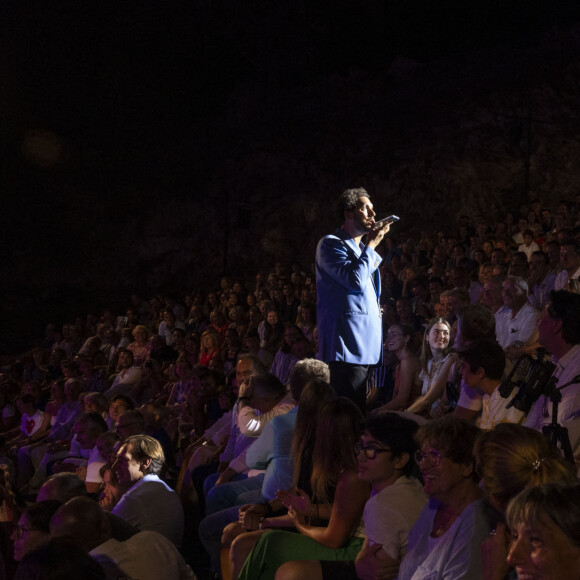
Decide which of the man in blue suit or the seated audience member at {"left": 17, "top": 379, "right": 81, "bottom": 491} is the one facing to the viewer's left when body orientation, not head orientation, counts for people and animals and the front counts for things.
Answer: the seated audience member

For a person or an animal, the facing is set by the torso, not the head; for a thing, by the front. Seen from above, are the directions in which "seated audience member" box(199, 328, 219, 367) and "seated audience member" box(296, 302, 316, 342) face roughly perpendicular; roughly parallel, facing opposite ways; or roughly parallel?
roughly parallel

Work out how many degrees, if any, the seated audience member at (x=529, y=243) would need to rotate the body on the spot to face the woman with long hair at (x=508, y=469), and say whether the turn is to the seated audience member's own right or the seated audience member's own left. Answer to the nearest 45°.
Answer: approximately 45° to the seated audience member's own left

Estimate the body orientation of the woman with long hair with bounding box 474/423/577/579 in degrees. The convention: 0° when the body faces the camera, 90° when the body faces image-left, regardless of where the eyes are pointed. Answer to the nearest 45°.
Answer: approximately 135°

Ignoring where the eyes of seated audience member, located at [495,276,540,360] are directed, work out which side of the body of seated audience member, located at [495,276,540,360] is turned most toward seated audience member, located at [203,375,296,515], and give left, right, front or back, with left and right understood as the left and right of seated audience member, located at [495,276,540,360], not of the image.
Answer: front

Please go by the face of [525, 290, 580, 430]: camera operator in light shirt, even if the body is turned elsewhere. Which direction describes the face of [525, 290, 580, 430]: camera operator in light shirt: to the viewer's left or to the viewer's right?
to the viewer's left

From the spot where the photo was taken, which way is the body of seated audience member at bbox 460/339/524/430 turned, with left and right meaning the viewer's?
facing to the left of the viewer

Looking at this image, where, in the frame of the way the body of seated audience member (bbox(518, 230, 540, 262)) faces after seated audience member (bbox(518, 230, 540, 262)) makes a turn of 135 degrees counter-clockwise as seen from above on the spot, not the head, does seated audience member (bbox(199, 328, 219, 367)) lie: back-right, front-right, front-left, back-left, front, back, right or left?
back-right

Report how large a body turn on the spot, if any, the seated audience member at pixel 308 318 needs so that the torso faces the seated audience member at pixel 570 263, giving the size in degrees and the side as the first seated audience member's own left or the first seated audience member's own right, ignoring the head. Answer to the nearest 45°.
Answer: approximately 90° to the first seated audience member's own left

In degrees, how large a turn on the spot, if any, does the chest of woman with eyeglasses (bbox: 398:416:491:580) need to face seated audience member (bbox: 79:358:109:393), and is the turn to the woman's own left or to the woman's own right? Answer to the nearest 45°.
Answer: approximately 90° to the woman's own right

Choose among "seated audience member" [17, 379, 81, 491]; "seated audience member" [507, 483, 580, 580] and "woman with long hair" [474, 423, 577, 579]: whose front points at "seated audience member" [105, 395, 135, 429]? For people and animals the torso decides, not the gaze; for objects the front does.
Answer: the woman with long hair

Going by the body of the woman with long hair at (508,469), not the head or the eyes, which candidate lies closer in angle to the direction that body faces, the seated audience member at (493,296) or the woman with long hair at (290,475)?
the woman with long hair

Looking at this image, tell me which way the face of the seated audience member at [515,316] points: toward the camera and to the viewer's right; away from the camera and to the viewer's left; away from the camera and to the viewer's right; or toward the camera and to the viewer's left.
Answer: toward the camera and to the viewer's left
